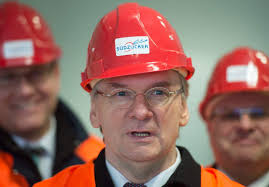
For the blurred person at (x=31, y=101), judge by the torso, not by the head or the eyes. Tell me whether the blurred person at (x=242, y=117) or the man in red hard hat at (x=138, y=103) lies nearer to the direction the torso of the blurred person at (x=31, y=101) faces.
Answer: the man in red hard hat

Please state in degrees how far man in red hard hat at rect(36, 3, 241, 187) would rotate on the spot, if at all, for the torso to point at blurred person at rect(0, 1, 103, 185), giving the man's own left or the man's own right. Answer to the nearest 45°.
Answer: approximately 135° to the man's own right

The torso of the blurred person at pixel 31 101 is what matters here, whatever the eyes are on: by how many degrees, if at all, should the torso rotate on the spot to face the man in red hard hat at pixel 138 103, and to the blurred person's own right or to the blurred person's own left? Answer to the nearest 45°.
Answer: approximately 45° to the blurred person's own left

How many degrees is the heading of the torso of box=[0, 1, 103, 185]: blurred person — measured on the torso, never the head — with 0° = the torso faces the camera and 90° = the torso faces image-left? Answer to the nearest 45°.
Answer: approximately 0°

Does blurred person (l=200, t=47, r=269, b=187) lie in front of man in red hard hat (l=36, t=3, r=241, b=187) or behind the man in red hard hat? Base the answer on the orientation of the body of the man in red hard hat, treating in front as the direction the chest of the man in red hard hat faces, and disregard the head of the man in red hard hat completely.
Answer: behind

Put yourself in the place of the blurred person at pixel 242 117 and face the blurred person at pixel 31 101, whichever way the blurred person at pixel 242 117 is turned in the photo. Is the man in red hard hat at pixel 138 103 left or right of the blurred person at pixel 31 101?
left

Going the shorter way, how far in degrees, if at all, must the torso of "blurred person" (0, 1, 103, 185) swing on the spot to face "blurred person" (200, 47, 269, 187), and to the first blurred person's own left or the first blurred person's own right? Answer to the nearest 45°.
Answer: approximately 90° to the first blurred person's own left
